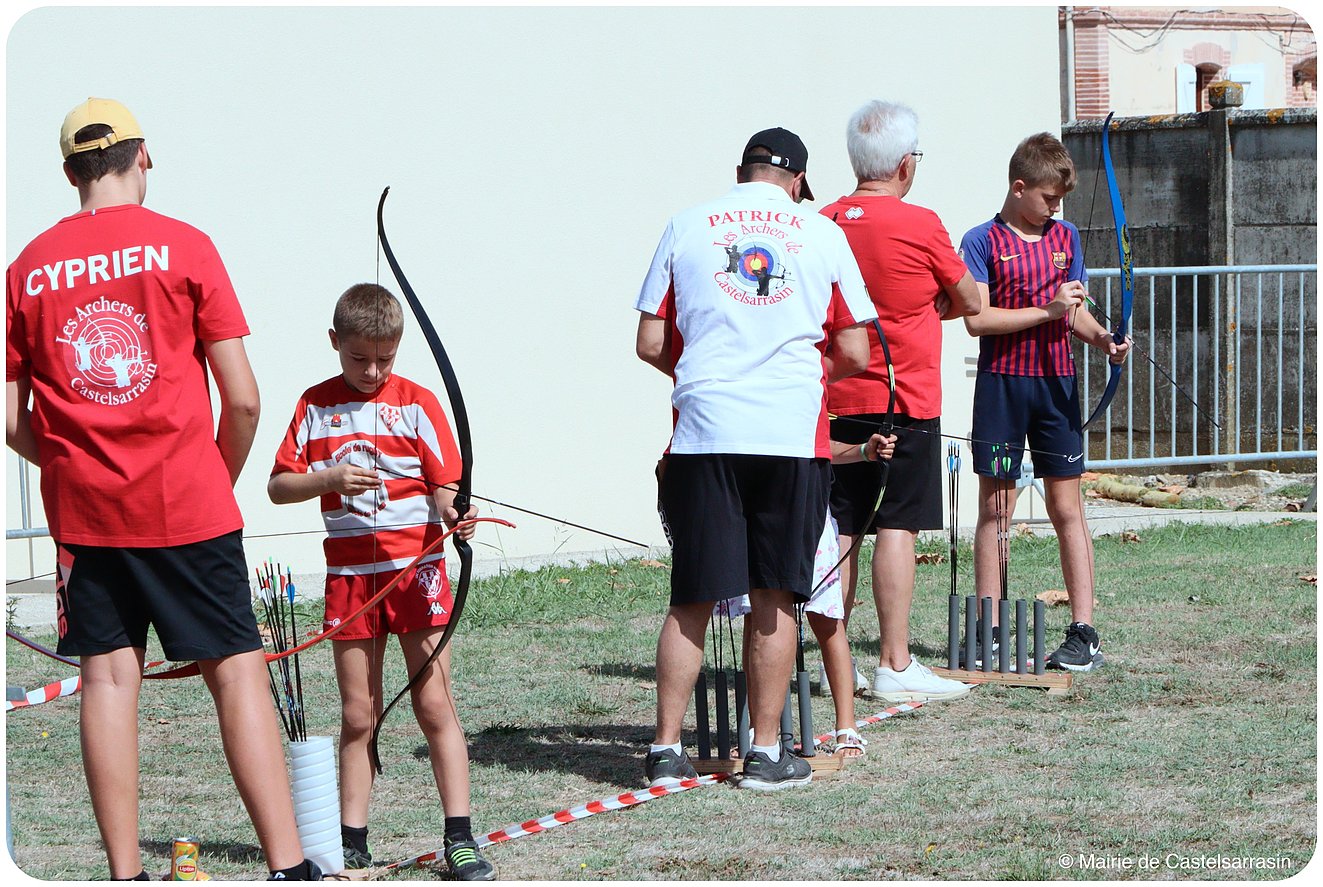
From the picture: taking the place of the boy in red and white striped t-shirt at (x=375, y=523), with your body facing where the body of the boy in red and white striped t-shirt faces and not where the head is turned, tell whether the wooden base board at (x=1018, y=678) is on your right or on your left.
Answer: on your left

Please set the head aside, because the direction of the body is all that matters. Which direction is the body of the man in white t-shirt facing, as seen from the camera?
away from the camera

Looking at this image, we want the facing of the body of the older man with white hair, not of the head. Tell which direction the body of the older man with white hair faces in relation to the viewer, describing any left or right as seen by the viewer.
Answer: facing away from the viewer and to the right of the viewer

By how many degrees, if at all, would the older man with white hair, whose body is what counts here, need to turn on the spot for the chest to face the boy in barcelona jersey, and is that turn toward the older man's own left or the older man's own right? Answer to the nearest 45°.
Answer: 0° — they already face them

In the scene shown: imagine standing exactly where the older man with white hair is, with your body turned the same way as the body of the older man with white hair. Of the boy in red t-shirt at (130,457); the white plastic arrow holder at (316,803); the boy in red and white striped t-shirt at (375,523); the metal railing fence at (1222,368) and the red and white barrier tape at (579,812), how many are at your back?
4

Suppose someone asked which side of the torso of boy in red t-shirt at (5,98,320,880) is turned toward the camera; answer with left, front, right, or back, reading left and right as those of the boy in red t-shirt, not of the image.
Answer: back

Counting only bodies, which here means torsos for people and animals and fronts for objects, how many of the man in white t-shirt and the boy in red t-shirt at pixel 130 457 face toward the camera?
0

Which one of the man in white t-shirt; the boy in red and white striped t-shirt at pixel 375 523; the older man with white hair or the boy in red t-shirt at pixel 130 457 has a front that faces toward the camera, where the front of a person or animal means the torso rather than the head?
the boy in red and white striped t-shirt at pixel 375 523

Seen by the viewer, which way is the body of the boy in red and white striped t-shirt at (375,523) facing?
toward the camera

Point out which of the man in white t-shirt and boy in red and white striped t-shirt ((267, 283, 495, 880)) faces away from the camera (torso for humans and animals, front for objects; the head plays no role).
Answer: the man in white t-shirt

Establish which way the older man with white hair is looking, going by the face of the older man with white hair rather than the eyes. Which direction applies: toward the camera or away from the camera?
away from the camera
